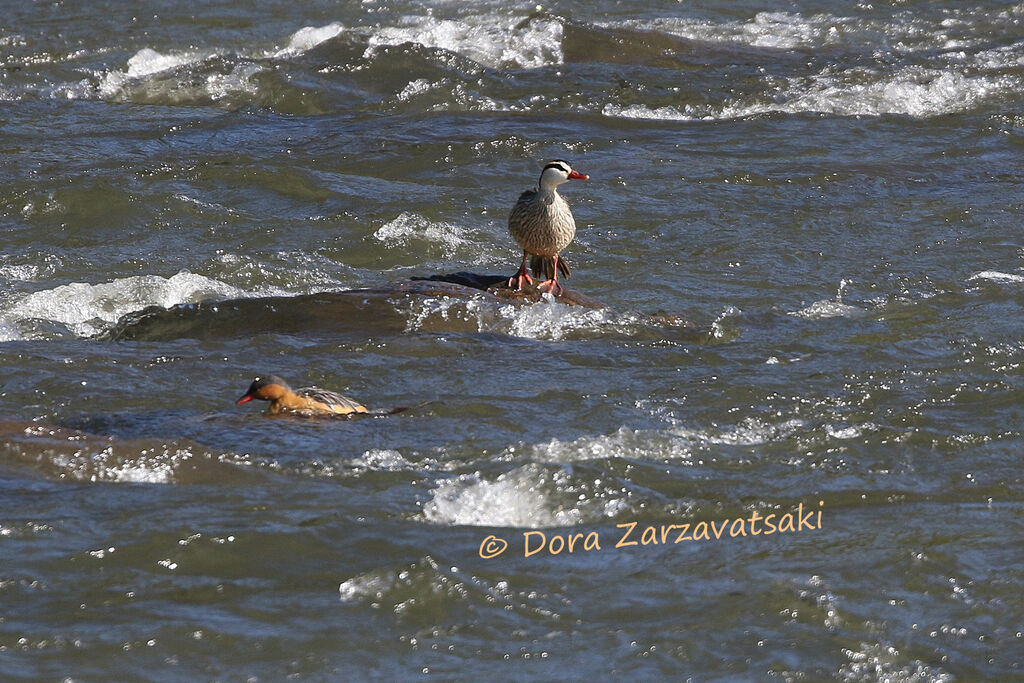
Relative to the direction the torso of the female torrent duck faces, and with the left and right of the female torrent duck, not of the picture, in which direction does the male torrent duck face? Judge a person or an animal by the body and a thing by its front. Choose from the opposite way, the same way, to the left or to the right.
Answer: to the left

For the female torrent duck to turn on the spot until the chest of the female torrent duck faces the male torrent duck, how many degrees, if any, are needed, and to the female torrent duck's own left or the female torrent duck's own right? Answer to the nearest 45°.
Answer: approximately 135° to the female torrent duck's own right

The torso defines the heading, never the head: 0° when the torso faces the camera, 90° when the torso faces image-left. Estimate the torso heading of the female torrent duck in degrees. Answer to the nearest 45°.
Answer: approximately 90°

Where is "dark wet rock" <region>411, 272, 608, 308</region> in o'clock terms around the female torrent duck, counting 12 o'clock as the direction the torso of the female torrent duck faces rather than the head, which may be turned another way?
The dark wet rock is roughly at 4 o'clock from the female torrent duck.

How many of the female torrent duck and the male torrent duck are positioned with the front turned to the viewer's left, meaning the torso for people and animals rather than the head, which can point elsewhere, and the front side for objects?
1

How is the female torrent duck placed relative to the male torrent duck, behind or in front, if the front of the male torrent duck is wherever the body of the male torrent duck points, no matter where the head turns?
in front

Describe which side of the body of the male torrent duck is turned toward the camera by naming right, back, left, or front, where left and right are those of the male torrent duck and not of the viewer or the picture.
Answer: front
